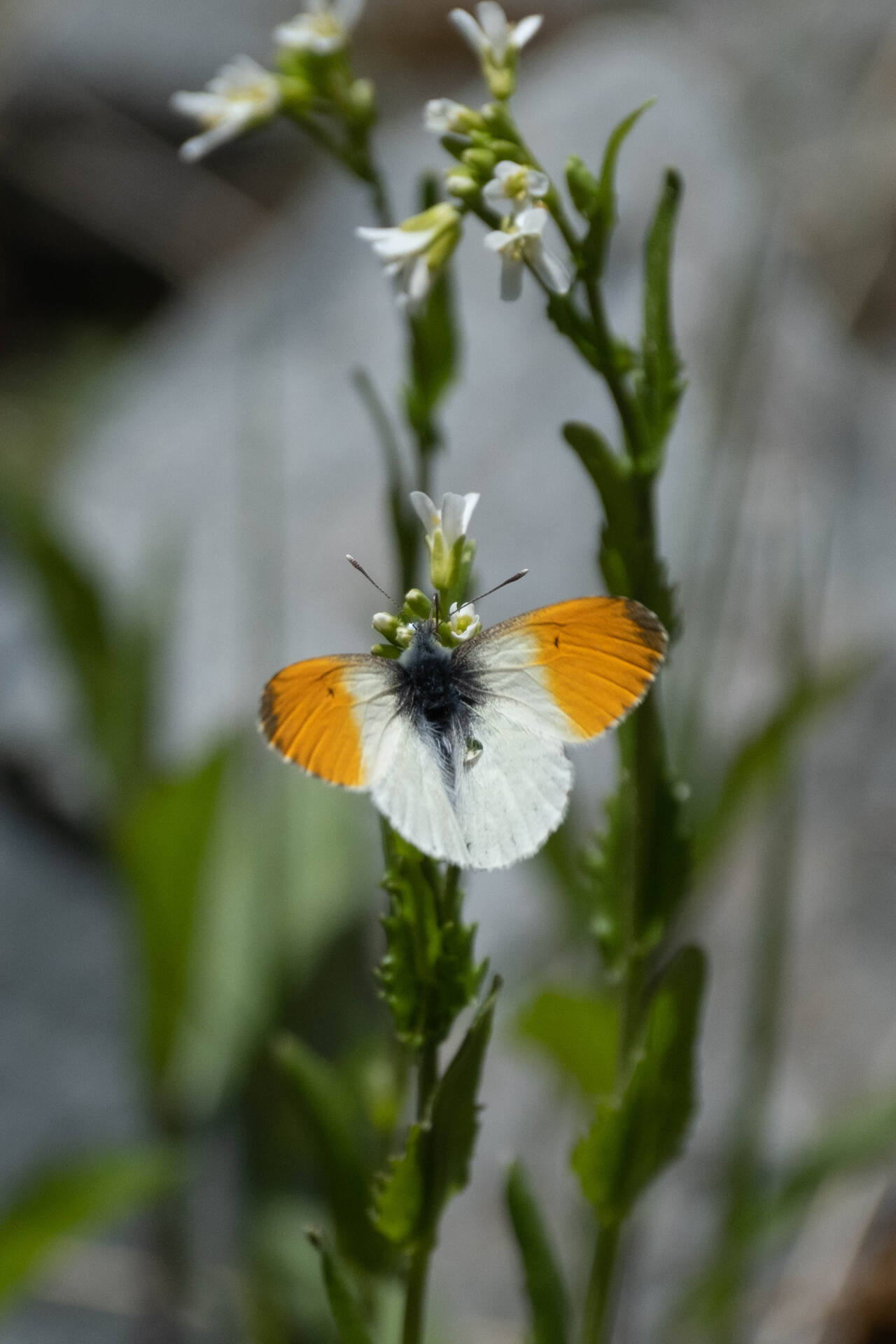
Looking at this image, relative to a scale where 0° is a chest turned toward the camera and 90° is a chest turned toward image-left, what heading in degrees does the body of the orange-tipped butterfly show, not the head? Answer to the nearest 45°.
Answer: approximately 180°
